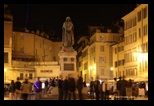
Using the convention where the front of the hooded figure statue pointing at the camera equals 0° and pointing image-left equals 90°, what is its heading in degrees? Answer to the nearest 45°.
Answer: approximately 0°

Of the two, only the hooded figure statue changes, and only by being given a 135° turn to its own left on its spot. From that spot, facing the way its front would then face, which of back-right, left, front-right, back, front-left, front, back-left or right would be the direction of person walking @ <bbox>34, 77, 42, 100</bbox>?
back-right
